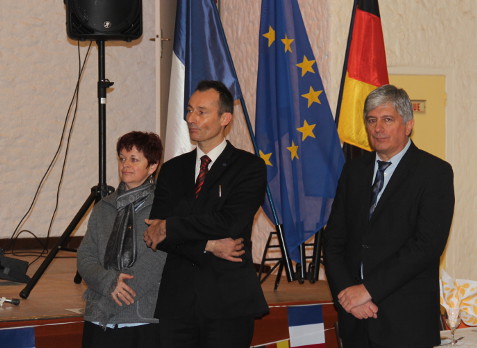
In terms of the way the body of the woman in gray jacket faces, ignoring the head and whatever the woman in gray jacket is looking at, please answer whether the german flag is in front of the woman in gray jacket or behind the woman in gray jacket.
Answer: behind

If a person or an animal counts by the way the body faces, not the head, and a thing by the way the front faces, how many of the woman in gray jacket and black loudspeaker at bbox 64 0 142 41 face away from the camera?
0

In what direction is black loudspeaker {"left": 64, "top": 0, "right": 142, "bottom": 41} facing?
toward the camera

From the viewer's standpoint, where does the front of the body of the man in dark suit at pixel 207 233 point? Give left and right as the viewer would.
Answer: facing the viewer and to the left of the viewer

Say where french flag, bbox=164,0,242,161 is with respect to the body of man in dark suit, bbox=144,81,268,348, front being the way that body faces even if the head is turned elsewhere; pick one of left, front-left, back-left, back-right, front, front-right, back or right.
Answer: back-right

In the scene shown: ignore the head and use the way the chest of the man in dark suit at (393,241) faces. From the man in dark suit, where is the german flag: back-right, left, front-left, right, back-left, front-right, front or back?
back-right

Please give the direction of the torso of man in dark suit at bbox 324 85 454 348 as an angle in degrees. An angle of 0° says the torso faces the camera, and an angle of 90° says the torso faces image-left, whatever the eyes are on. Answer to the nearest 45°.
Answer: approximately 45°
